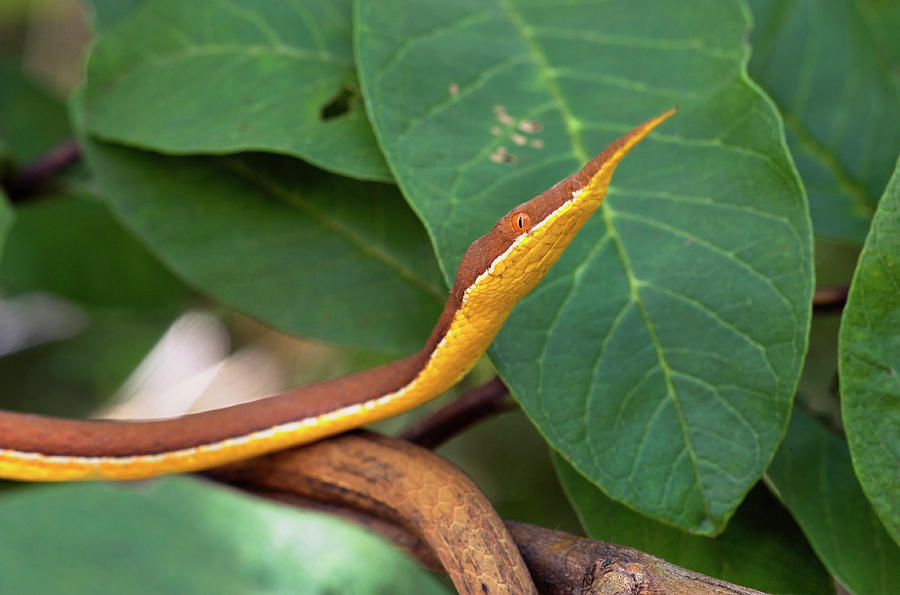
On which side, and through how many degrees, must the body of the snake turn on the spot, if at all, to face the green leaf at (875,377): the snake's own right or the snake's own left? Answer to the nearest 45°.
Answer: approximately 45° to the snake's own right

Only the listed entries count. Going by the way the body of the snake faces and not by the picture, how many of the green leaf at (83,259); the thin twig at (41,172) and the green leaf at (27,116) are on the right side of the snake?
0

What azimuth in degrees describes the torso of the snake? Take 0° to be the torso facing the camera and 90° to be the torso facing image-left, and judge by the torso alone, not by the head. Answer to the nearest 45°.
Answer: approximately 270°

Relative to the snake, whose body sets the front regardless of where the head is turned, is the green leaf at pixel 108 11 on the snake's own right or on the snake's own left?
on the snake's own left

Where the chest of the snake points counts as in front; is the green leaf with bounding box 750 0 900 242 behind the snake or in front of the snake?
in front

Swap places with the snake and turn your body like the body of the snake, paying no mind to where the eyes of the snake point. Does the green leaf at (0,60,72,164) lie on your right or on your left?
on your left
